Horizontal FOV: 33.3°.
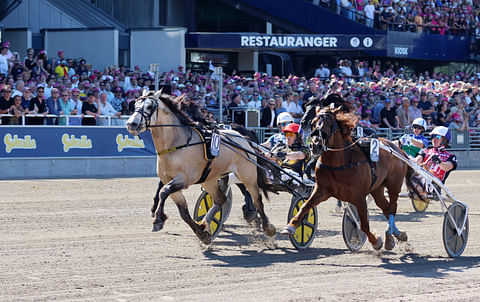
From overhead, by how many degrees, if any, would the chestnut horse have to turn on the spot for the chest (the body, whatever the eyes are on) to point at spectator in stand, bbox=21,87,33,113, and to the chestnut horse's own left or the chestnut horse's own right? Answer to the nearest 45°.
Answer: approximately 90° to the chestnut horse's own right

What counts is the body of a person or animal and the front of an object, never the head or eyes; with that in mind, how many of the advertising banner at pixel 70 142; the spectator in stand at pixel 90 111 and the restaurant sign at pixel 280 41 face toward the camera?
3

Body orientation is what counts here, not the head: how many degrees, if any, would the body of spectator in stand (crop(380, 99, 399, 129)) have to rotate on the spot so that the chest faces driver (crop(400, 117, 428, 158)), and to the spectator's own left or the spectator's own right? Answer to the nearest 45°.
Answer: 0° — they already face them

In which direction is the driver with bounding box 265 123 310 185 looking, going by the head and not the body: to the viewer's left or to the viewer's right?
to the viewer's left

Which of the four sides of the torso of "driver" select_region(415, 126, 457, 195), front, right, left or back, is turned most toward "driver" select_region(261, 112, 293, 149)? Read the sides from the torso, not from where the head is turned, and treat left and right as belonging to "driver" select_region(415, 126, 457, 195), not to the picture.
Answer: front

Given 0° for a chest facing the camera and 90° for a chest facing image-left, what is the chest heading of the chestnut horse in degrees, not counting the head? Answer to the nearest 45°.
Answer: approximately 45°

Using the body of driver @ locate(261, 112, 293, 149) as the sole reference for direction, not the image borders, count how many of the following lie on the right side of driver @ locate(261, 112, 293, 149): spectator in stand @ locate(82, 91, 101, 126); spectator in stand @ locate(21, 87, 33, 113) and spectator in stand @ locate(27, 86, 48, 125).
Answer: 3

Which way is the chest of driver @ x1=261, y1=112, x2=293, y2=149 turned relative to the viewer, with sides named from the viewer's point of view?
facing the viewer and to the left of the viewer

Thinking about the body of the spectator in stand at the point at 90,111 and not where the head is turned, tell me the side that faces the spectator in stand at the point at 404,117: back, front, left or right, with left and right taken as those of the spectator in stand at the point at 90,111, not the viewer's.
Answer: left

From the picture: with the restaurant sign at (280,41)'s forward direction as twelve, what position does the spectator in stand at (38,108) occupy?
The spectator in stand is roughly at 1 o'clock from the restaurant sign.

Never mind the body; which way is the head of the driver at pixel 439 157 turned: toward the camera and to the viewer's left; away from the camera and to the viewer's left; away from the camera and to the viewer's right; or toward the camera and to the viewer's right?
toward the camera and to the viewer's left
